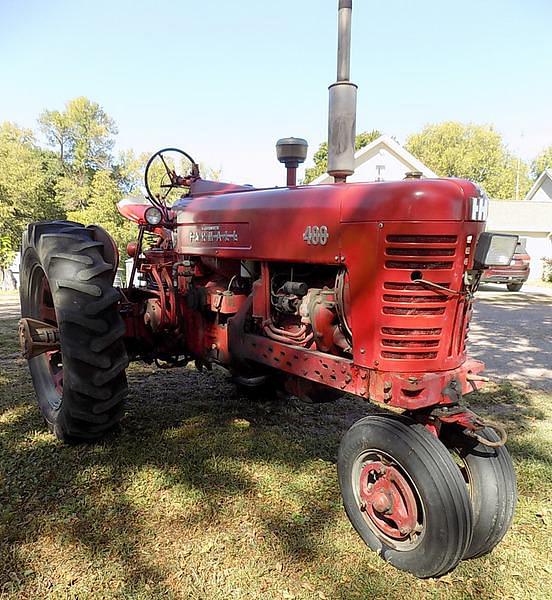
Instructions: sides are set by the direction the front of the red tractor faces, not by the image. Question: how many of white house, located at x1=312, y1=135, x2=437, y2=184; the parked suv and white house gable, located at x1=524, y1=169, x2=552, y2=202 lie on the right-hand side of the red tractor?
0

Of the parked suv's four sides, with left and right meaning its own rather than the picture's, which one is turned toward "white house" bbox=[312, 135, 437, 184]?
front

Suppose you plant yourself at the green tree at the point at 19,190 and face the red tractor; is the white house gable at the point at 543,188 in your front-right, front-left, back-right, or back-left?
front-left

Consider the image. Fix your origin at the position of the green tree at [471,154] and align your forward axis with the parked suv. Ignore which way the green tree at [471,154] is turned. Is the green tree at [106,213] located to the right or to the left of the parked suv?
right

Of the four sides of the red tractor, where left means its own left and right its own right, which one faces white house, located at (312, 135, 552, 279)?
left

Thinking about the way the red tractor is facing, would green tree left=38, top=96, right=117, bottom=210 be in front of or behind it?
behind

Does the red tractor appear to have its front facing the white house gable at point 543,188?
no

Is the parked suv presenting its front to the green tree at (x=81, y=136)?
no

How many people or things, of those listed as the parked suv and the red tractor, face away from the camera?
1

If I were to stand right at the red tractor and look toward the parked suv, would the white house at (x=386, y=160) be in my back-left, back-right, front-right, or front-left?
front-left

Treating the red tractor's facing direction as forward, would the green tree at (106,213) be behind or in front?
behind
